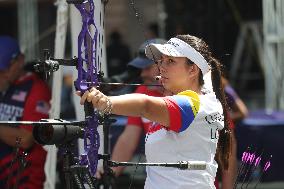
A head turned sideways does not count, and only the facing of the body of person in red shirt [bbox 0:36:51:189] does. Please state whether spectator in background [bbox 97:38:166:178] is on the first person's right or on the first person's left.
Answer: on the first person's left

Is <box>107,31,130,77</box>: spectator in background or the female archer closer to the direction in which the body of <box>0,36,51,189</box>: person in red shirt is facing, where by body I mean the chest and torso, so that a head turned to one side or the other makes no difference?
the female archer
